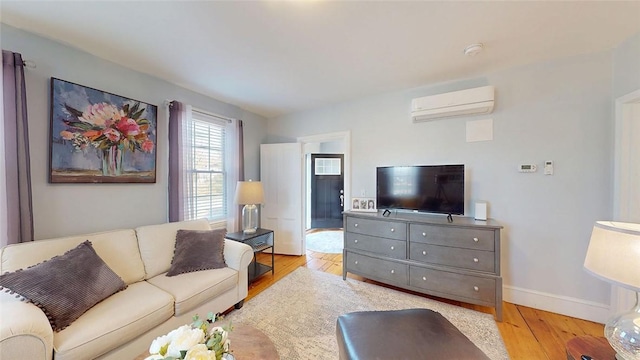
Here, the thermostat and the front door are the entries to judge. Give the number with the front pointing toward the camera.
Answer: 2

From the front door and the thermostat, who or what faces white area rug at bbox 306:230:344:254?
the front door

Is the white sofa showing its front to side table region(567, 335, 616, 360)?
yes

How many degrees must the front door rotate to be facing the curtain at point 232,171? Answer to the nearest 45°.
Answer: approximately 45° to its right

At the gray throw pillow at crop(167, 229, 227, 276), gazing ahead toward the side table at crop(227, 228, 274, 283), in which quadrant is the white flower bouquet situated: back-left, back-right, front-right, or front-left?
back-right

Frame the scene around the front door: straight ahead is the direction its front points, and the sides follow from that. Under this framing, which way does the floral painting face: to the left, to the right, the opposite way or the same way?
to the left

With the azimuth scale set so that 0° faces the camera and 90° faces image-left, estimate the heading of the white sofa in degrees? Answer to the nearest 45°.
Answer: approximately 315°

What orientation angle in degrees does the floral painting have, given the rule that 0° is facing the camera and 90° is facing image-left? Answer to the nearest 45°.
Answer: approximately 315°
